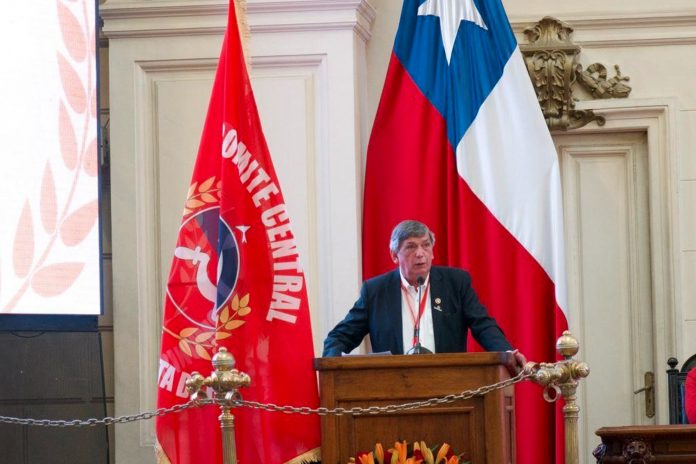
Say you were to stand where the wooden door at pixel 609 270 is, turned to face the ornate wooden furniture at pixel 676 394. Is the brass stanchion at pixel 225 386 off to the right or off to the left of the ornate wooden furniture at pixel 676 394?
right

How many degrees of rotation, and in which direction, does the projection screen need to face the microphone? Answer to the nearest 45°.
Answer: approximately 45° to its left

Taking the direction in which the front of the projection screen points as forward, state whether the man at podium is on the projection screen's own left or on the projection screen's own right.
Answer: on the projection screen's own left

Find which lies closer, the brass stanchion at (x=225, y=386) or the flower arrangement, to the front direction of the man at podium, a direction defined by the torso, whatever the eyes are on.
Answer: the flower arrangement

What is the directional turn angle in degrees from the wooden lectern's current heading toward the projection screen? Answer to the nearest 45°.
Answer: approximately 135° to its right

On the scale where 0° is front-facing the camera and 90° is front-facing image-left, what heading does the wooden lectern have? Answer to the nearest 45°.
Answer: approximately 0°

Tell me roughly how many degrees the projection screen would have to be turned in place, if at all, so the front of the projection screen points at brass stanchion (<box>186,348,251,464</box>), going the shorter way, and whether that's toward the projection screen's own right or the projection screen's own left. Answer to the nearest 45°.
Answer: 0° — it already faces it

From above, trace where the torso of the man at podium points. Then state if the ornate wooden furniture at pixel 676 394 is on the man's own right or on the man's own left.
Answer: on the man's own left

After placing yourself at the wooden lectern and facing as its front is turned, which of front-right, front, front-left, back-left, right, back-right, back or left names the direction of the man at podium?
back
